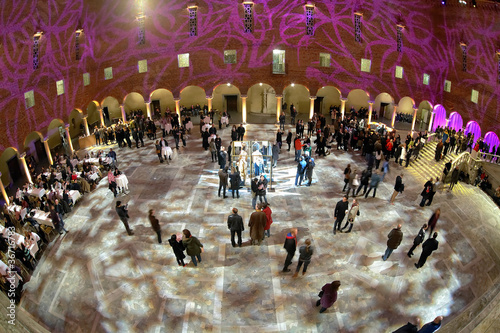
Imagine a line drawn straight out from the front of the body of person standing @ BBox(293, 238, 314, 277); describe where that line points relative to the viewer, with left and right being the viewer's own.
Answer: facing away from the viewer

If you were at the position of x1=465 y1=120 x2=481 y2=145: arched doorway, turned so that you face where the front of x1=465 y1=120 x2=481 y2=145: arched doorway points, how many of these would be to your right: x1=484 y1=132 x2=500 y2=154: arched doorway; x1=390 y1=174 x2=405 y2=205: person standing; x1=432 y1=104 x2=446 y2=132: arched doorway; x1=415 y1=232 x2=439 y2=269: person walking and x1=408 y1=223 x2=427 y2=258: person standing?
1

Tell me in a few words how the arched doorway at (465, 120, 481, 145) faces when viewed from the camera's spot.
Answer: facing the viewer and to the left of the viewer

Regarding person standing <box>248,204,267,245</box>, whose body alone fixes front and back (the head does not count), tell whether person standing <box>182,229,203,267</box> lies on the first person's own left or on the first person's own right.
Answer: on the first person's own left

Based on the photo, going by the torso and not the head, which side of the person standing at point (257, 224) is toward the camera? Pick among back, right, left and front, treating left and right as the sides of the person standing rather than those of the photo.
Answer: back

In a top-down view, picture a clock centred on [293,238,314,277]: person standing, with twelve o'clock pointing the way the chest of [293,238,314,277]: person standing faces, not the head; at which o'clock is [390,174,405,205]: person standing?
[390,174,405,205]: person standing is roughly at 1 o'clock from [293,238,314,277]: person standing.

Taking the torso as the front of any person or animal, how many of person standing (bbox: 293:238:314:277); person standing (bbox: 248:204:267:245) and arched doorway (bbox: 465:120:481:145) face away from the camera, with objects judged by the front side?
2

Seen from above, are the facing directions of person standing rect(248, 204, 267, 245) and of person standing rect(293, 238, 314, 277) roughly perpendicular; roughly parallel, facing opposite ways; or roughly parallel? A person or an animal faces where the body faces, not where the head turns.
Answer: roughly parallel

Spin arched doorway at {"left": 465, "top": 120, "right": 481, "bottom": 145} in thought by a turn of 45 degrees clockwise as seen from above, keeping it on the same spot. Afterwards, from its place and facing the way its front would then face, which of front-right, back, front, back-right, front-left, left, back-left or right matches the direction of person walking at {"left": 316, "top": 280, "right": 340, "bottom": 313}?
left

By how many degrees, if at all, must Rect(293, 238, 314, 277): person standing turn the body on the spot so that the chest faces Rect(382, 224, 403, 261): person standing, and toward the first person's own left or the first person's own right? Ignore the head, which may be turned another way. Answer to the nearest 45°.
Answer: approximately 45° to the first person's own right

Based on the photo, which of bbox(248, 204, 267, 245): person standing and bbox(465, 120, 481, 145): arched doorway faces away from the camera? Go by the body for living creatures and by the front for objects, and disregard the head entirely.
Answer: the person standing

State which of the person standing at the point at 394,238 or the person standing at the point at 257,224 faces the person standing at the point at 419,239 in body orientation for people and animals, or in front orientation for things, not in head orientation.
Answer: the person standing at the point at 394,238
